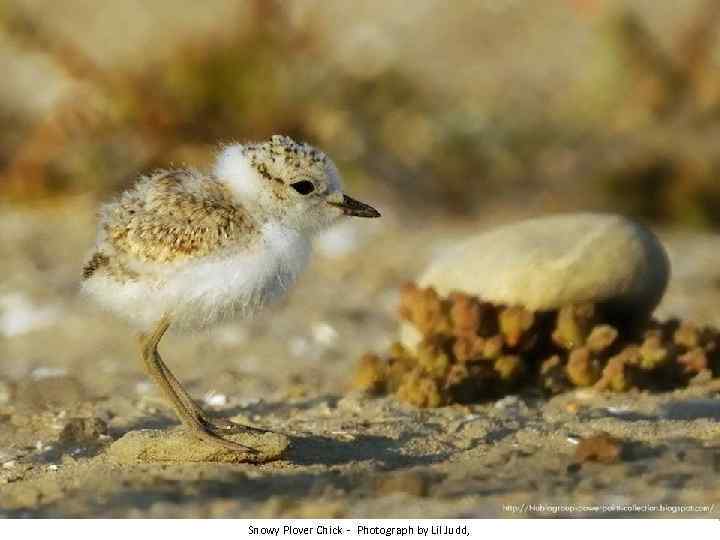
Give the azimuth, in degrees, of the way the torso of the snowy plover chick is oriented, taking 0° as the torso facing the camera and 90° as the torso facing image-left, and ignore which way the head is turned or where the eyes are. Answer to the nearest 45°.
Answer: approximately 270°

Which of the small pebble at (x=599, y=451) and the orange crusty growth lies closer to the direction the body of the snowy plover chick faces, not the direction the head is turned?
the small pebble

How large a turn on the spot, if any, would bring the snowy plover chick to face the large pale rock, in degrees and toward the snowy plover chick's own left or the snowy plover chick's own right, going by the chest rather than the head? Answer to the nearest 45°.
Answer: approximately 45° to the snowy plover chick's own left

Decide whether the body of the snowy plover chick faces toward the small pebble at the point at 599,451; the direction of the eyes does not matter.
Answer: yes

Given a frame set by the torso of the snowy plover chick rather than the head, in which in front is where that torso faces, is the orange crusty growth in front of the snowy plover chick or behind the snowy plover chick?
in front
